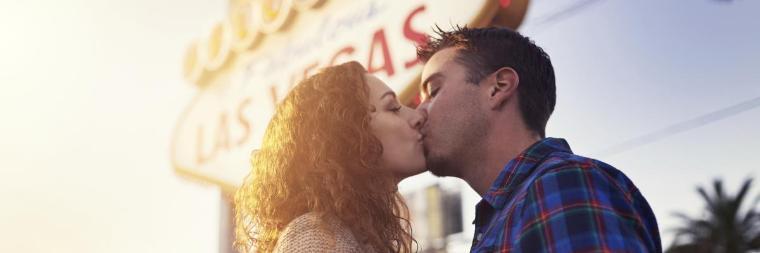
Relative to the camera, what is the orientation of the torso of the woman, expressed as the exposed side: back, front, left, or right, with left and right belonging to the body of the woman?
right

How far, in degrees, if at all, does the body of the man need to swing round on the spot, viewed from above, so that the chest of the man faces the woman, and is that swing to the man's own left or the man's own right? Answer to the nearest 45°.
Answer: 0° — they already face them

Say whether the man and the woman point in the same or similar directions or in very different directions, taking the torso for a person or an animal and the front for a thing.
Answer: very different directions

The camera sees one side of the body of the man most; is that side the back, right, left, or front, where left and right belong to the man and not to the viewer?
left

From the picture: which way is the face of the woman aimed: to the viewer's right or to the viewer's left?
to the viewer's right

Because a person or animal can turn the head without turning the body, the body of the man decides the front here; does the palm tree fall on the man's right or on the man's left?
on the man's right

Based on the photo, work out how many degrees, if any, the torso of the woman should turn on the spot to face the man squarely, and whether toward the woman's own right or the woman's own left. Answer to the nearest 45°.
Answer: approximately 45° to the woman's own right

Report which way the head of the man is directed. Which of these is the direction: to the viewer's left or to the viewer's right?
to the viewer's left

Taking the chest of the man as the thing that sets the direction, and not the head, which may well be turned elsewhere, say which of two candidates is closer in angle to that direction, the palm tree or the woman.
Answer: the woman

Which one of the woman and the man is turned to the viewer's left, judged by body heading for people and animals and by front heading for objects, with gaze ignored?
the man

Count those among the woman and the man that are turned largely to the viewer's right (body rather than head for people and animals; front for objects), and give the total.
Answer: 1
